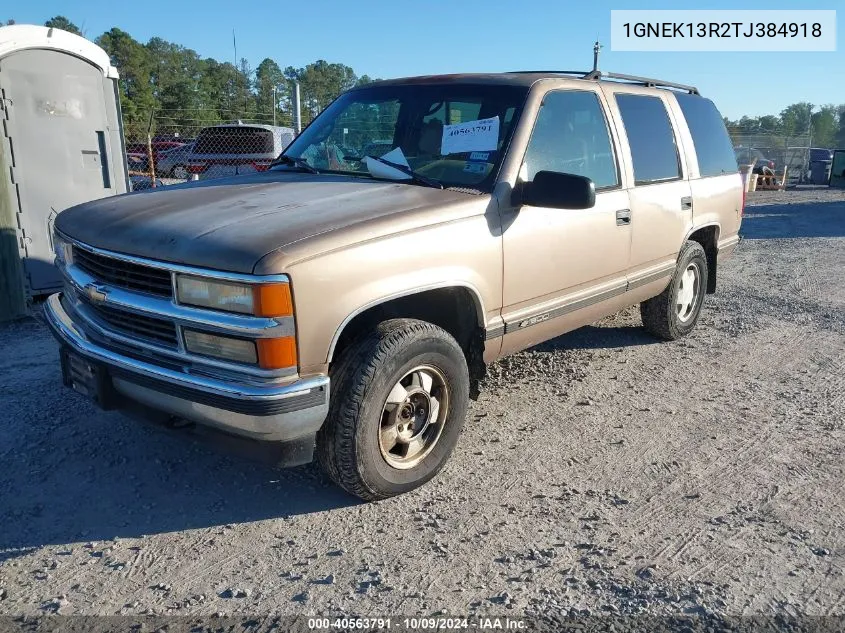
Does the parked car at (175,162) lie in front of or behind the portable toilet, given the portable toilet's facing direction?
behind

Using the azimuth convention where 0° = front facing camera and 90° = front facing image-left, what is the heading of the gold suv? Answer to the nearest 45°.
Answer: approximately 45°

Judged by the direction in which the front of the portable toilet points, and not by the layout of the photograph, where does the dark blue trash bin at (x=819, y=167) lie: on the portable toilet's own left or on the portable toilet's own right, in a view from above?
on the portable toilet's own left

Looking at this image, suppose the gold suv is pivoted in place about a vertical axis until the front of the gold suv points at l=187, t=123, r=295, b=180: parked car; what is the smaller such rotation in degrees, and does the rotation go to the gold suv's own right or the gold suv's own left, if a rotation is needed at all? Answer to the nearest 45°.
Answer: approximately 135° to the gold suv's own right

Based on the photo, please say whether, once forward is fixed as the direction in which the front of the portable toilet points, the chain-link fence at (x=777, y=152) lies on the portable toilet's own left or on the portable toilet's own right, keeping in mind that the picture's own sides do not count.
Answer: on the portable toilet's own left

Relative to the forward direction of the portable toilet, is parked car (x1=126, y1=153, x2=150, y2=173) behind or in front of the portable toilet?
behind

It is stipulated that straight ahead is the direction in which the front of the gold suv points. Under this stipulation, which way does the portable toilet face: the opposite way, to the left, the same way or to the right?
to the left

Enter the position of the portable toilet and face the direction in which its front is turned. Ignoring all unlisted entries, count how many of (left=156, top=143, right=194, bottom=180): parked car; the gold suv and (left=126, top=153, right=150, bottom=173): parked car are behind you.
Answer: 2

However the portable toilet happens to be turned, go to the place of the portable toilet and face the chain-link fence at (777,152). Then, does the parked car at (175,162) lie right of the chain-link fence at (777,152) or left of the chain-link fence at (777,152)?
left
